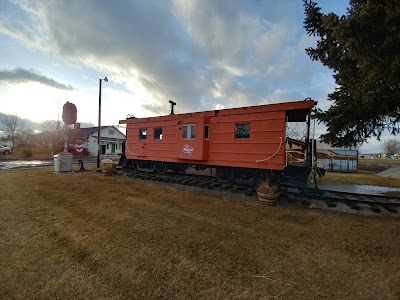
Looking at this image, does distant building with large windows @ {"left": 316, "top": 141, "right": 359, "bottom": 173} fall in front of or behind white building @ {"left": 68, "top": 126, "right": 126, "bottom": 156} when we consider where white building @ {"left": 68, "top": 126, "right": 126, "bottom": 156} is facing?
in front

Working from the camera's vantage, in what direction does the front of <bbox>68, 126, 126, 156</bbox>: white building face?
facing the viewer and to the right of the viewer

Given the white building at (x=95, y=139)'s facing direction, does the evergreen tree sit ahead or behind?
ahead
